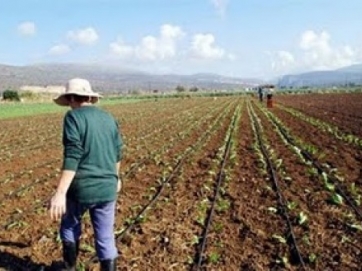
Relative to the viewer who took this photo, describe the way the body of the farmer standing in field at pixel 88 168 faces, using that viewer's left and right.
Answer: facing away from the viewer and to the left of the viewer

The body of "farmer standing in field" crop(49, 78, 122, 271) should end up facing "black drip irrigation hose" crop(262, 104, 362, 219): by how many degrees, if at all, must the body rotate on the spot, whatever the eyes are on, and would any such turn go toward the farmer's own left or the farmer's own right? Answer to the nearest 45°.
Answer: approximately 90° to the farmer's own right

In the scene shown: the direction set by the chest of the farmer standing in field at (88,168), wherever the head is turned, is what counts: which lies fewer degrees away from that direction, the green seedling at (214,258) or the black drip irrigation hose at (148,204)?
the black drip irrigation hose

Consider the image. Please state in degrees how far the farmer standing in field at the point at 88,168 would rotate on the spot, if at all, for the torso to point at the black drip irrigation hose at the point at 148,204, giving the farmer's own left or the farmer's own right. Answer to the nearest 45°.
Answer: approximately 45° to the farmer's own right

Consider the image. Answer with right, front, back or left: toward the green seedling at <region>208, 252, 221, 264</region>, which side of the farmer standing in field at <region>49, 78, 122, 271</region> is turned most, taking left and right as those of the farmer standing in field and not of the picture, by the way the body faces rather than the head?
right

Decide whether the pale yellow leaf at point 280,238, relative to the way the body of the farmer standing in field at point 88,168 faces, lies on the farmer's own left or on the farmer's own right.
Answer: on the farmer's own right

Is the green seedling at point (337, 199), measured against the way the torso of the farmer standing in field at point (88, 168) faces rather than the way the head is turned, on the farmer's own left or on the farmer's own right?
on the farmer's own right

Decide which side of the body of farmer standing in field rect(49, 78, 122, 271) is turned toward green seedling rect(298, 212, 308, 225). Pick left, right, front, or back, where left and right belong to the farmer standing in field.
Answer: right
